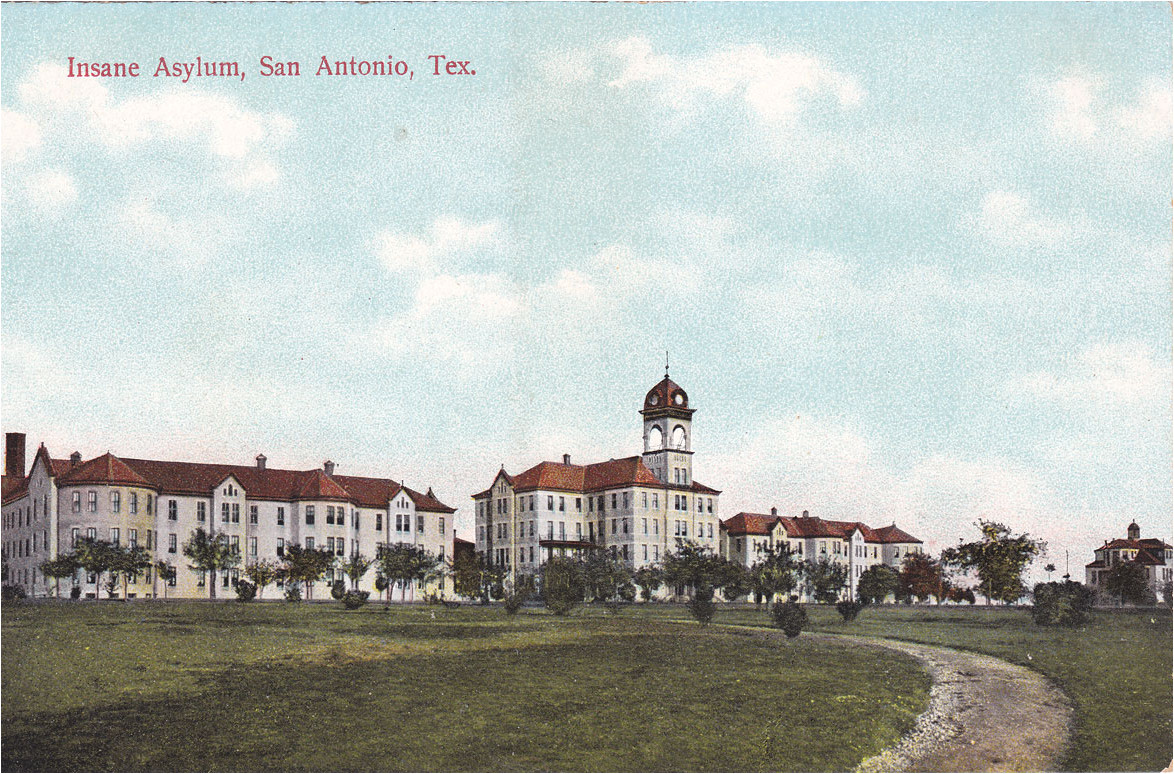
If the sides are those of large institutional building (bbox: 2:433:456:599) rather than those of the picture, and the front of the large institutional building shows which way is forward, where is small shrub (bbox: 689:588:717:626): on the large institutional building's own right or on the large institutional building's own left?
on the large institutional building's own left

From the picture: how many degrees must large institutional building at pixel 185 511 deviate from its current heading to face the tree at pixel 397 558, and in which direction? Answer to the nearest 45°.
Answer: approximately 90° to its left

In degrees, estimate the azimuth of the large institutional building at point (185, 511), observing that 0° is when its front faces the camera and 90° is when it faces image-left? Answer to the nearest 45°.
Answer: approximately 315°

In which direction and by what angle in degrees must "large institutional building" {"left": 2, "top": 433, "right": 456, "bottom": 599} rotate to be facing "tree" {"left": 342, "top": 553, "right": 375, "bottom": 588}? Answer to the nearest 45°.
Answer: approximately 90° to its left

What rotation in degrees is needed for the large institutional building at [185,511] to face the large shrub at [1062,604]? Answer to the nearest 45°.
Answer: approximately 45° to its left
